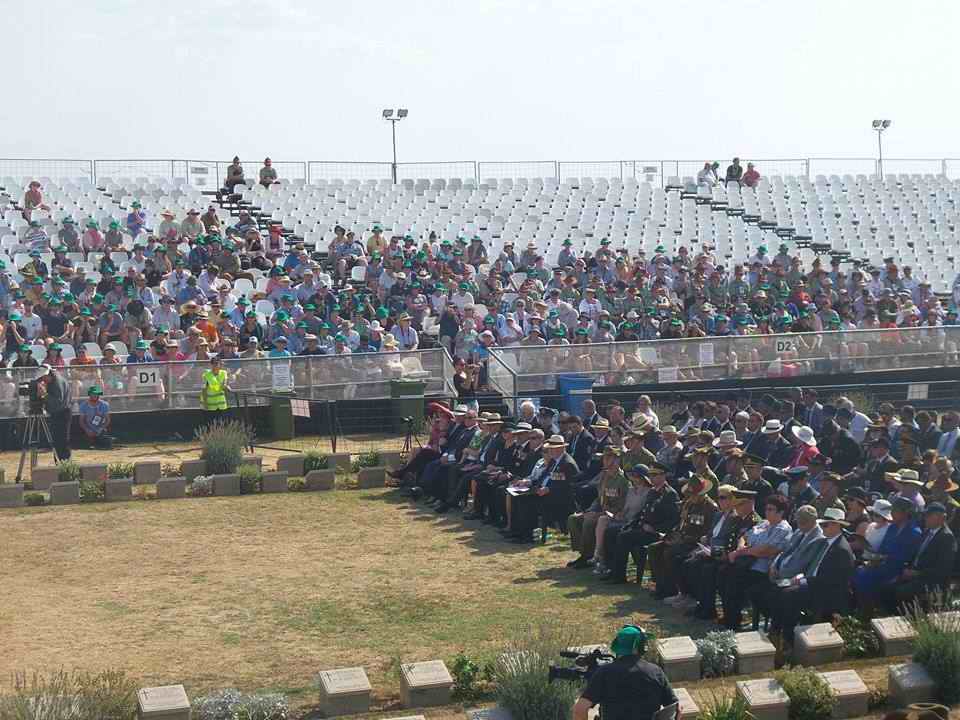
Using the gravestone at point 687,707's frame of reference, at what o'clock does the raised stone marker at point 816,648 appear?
The raised stone marker is roughly at 7 o'clock from the gravestone.

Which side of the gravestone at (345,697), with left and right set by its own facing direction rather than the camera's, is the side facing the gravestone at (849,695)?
left

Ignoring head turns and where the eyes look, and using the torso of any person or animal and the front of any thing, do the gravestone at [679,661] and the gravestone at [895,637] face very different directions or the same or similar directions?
same or similar directions

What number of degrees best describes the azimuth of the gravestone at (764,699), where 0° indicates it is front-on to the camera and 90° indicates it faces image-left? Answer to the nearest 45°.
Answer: approximately 0°

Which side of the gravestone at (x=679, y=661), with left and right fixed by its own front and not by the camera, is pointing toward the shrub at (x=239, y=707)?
right

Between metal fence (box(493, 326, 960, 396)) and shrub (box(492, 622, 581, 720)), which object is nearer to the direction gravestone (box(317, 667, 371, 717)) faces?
the shrub

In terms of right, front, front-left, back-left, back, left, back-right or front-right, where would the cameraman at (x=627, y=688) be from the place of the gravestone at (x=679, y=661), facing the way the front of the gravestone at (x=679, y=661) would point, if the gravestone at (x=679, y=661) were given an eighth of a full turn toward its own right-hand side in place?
front-left

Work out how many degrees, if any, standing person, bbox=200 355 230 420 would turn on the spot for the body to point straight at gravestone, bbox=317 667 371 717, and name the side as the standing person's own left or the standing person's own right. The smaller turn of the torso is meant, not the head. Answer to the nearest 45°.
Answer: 0° — they already face it

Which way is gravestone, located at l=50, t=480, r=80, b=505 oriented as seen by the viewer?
toward the camera

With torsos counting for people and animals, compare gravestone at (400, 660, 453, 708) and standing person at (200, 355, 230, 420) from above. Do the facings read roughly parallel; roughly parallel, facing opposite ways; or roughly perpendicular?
roughly parallel

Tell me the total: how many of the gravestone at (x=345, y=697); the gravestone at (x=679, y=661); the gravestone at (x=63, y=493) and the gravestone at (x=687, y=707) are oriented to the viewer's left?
0

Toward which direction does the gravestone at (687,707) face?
toward the camera

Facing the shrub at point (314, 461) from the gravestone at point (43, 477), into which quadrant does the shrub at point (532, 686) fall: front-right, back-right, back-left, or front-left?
front-right
